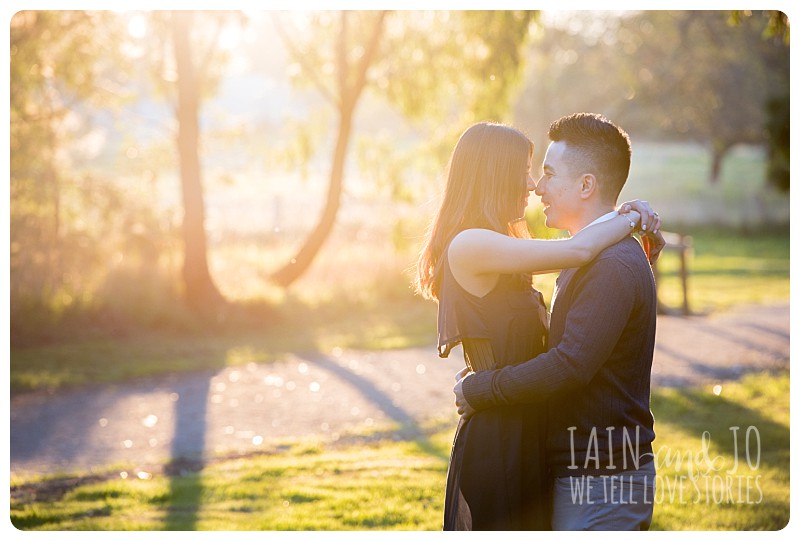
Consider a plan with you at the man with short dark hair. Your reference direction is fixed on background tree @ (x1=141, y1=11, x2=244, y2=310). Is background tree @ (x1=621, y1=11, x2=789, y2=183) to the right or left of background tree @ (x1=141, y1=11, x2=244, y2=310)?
right

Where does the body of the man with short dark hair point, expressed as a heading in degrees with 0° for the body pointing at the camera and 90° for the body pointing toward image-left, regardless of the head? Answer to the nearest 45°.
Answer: approximately 90°

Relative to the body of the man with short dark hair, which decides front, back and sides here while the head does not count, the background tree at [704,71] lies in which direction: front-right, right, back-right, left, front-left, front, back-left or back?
right

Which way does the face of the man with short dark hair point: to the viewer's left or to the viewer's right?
to the viewer's left

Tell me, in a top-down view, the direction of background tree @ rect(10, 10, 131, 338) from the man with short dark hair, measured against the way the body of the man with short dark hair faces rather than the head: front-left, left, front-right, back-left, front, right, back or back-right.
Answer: front-right
